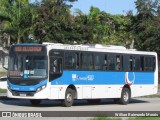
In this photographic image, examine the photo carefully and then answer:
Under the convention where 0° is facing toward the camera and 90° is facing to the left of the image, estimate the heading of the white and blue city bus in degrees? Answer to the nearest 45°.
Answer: approximately 45°
